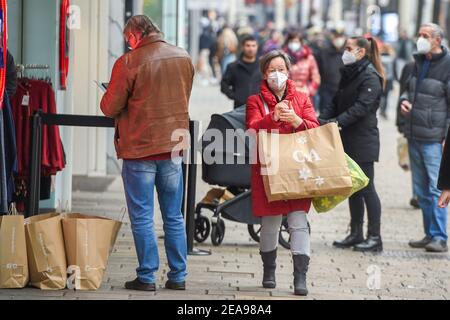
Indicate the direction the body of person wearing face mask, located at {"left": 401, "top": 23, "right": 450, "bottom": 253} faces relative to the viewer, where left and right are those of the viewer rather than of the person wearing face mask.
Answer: facing the viewer and to the left of the viewer

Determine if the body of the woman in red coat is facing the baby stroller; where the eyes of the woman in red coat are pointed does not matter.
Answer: no

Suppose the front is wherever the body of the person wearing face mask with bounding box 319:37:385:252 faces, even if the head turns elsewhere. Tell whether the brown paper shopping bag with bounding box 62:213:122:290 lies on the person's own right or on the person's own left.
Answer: on the person's own left

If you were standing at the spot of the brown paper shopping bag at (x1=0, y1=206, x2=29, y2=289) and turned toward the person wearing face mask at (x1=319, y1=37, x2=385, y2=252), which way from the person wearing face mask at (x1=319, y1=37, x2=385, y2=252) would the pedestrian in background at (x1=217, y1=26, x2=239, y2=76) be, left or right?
left

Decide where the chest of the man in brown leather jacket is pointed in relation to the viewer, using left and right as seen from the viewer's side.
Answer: facing away from the viewer and to the left of the viewer

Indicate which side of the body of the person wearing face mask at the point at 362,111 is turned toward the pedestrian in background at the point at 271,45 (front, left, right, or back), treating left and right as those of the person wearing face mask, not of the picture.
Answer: right

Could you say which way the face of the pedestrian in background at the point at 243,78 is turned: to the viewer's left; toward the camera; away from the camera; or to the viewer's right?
toward the camera

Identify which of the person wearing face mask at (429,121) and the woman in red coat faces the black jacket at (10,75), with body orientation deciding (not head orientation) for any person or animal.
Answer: the person wearing face mask

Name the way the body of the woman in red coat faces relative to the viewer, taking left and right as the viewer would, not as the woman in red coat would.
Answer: facing the viewer

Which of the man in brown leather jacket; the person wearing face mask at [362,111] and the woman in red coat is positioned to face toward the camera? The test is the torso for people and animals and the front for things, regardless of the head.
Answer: the woman in red coat

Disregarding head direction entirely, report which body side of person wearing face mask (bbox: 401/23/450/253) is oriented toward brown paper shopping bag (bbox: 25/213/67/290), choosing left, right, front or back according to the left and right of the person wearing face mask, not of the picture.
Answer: front

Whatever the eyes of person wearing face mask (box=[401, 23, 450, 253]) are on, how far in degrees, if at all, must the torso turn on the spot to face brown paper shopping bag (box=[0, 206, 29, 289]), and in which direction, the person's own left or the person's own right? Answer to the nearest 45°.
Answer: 0° — they already face it

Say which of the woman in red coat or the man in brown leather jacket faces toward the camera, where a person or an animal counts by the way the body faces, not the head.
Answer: the woman in red coat

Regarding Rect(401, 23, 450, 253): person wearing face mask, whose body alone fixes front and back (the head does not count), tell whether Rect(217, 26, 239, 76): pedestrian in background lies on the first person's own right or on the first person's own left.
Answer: on the first person's own right

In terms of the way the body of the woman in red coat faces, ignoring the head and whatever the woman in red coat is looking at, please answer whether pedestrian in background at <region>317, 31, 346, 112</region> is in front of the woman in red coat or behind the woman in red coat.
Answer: behind

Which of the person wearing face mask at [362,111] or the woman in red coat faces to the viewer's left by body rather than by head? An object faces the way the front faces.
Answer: the person wearing face mask

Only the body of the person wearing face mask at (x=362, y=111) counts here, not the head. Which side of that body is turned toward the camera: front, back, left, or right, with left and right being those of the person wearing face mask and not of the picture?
left

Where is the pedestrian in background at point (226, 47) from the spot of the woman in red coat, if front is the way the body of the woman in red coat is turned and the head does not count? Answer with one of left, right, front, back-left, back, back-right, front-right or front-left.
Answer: back
